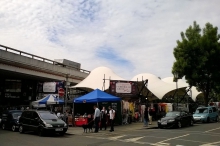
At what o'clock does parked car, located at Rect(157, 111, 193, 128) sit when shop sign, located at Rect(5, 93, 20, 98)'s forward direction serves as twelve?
The parked car is roughly at 11 o'clock from the shop sign.

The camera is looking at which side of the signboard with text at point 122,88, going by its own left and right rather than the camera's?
front

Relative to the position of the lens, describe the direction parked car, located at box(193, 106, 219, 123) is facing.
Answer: facing the viewer and to the left of the viewer

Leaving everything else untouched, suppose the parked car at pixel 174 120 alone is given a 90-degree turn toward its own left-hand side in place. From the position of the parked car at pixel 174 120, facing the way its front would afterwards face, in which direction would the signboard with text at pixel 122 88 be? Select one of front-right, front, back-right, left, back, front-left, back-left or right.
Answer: back

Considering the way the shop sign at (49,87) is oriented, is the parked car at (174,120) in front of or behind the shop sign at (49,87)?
in front

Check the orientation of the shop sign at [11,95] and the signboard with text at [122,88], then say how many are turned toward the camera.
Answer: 2

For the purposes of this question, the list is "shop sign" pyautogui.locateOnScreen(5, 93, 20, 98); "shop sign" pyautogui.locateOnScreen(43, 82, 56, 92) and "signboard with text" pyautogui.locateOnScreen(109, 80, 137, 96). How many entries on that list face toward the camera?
3

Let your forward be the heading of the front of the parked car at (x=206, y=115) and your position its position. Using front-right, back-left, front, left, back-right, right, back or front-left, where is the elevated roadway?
front-right

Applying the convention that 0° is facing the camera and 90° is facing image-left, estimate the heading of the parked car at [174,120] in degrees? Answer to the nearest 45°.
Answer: approximately 45°

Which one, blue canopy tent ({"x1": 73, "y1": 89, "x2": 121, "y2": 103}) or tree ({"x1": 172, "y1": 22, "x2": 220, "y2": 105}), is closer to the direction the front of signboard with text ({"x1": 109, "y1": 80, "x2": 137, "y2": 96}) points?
the blue canopy tent

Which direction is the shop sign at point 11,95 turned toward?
toward the camera

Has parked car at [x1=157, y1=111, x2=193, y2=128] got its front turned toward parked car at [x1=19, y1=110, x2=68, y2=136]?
yes
